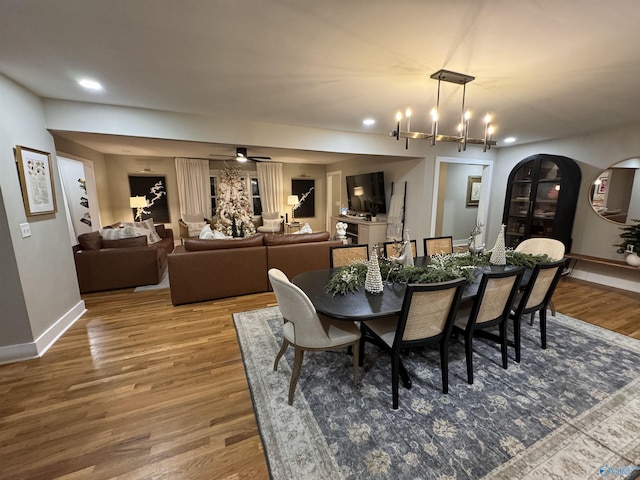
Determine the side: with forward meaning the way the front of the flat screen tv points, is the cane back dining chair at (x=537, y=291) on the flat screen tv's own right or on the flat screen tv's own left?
on the flat screen tv's own left

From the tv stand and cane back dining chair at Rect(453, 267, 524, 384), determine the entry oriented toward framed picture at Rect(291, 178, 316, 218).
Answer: the cane back dining chair

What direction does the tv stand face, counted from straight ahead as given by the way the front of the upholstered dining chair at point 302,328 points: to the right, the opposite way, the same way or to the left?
the opposite way

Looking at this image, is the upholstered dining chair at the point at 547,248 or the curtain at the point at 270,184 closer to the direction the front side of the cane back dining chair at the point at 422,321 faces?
the curtain

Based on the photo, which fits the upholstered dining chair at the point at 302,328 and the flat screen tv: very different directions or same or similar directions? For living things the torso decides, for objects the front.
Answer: very different directions

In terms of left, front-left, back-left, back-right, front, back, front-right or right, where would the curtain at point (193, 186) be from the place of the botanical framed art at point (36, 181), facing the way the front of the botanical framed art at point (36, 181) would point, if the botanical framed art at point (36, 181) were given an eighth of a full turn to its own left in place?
front-left

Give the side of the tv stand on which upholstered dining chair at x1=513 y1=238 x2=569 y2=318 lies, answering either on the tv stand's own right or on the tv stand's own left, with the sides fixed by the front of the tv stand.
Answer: on the tv stand's own left
